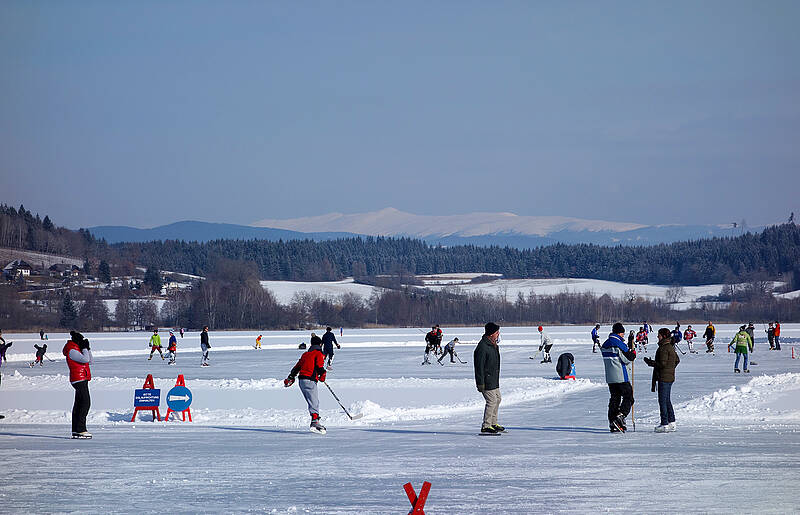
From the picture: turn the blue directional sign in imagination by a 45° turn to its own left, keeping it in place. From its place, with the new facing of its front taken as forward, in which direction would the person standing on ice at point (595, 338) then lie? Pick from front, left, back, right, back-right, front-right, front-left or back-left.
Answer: left

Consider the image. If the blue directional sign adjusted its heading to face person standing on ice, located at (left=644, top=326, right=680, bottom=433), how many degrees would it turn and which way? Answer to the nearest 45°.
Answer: approximately 45° to its left

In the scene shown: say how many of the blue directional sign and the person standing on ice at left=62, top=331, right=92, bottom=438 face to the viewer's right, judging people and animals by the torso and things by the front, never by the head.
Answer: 1

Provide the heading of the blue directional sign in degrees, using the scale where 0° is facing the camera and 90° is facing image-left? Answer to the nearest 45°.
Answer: approximately 0°

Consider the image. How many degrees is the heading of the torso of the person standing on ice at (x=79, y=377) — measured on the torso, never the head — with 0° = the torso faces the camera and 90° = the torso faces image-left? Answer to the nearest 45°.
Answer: approximately 270°
